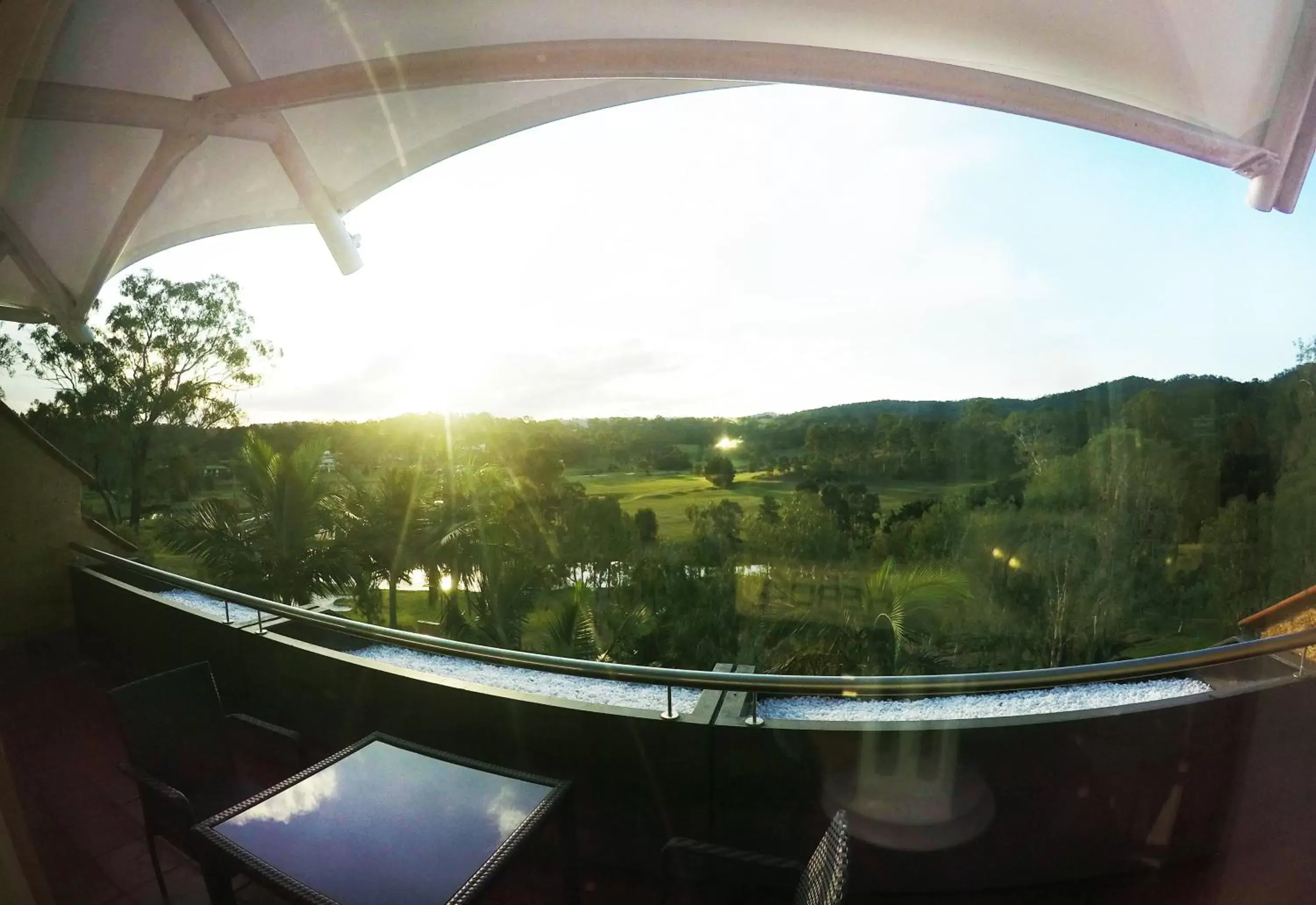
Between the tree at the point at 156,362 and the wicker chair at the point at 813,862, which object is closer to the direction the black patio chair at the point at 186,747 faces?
the wicker chair

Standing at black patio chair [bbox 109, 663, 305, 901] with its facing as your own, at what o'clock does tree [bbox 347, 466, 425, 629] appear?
The tree is roughly at 8 o'clock from the black patio chair.

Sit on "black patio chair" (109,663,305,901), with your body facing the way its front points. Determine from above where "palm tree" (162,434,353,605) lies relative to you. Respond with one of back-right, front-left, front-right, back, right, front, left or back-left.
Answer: back-left

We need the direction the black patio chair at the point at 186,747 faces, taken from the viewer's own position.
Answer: facing the viewer and to the right of the viewer

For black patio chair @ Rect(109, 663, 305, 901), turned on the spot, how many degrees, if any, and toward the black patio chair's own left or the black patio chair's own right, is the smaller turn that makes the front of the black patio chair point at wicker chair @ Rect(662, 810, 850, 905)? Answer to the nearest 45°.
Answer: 0° — it already faces it

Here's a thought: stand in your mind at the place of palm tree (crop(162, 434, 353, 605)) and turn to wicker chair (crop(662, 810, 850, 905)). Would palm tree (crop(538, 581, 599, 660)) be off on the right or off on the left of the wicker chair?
left

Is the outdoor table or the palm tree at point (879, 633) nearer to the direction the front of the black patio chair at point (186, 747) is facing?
the outdoor table

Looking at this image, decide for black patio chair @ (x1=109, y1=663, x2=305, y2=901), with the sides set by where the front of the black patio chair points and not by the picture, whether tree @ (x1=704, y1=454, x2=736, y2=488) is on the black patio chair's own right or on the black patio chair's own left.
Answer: on the black patio chair's own left

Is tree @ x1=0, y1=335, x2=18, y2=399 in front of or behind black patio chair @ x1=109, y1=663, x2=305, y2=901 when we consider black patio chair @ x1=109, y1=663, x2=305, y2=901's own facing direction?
behind

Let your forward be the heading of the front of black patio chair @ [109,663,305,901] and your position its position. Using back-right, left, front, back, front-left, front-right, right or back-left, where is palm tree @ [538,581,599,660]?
left

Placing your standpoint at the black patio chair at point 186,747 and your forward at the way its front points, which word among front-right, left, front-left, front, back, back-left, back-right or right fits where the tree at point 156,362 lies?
back-left
